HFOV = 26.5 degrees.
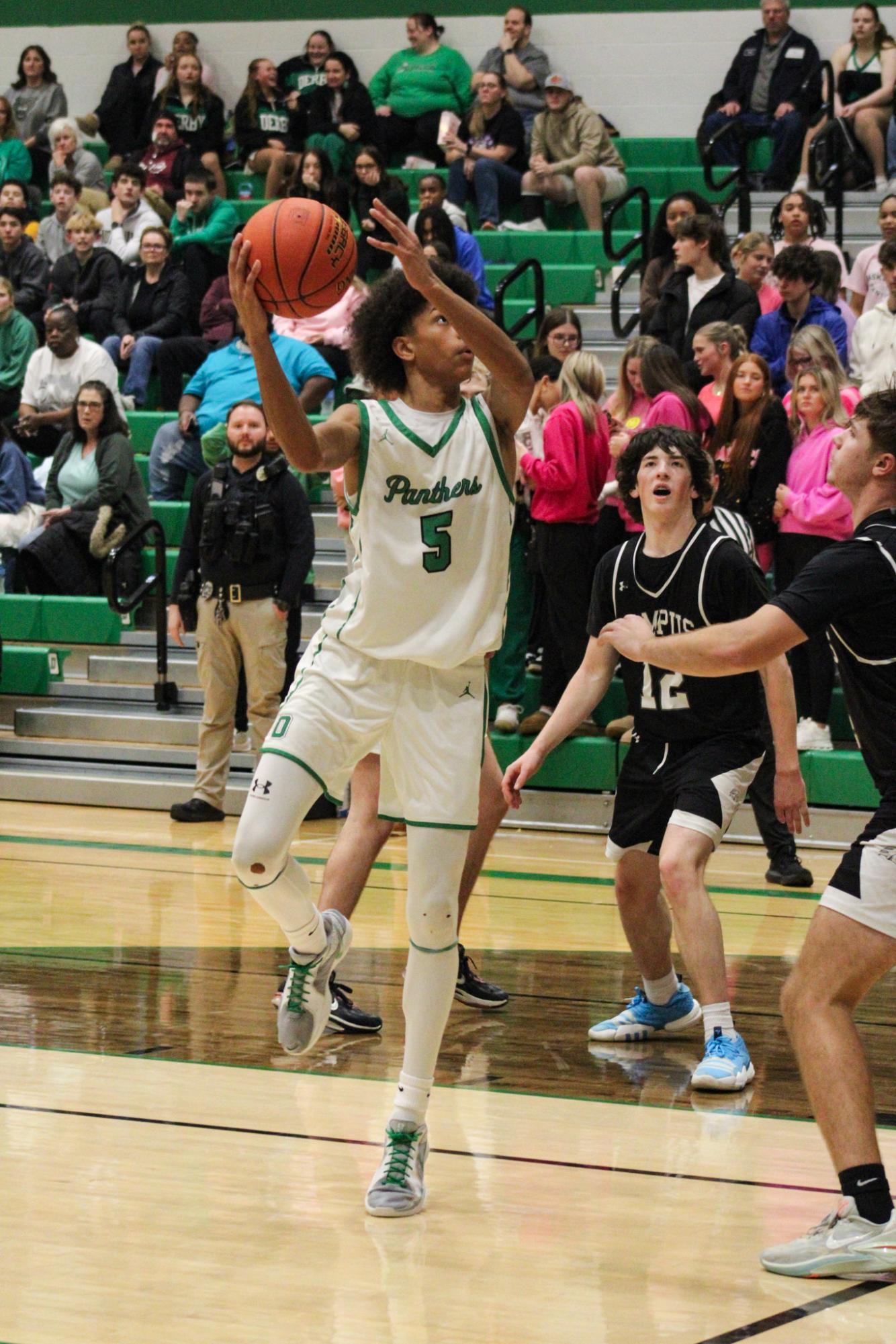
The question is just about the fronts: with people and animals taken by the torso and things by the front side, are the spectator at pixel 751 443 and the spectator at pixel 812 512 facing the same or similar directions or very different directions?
same or similar directions

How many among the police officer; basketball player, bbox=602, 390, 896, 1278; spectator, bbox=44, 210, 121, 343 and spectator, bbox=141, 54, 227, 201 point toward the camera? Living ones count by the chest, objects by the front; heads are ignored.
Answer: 3

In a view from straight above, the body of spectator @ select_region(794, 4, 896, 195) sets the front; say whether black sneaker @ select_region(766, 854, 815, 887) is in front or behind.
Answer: in front

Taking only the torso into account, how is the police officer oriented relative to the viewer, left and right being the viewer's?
facing the viewer

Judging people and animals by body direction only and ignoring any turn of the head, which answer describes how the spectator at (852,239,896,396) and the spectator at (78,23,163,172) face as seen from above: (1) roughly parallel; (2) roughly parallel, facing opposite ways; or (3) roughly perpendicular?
roughly parallel

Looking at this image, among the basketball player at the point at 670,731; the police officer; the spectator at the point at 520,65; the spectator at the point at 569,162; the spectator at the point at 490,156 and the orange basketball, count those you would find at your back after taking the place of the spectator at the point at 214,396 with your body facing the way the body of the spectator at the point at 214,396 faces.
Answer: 3

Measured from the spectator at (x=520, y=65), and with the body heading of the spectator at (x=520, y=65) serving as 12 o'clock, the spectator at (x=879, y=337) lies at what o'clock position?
the spectator at (x=879, y=337) is roughly at 10 o'clock from the spectator at (x=520, y=65).

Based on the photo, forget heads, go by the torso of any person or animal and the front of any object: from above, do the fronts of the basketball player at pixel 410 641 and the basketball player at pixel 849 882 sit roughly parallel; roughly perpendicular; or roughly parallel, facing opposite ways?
roughly perpendicular

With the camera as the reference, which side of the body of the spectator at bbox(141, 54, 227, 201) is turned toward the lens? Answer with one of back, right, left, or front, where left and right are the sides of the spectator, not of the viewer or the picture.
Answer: front

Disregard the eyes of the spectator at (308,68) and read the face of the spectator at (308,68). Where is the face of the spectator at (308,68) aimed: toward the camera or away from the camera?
toward the camera

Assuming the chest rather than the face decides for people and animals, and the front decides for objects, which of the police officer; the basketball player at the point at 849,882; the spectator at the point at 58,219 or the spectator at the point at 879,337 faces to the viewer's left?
the basketball player

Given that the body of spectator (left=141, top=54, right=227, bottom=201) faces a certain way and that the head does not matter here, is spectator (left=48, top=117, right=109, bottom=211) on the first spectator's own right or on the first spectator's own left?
on the first spectator's own right

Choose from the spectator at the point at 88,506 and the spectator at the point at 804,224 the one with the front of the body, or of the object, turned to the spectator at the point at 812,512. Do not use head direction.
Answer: the spectator at the point at 804,224

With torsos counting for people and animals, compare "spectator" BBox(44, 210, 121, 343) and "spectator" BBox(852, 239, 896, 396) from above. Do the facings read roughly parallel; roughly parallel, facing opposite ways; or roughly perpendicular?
roughly parallel

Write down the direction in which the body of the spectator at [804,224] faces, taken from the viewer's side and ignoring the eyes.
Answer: toward the camera

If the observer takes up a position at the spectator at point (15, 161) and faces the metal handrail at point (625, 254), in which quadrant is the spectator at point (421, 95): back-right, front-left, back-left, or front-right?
front-left

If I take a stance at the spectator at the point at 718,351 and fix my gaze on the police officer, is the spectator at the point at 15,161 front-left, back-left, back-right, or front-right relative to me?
front-right
